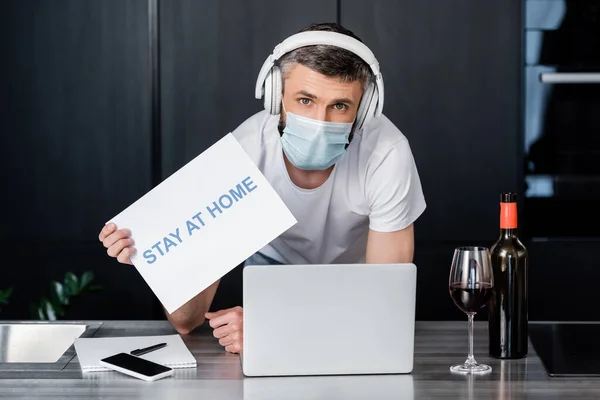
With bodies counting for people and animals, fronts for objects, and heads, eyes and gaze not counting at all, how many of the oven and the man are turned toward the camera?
2

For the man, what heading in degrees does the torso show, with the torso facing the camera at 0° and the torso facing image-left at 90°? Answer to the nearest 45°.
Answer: approximately 0°

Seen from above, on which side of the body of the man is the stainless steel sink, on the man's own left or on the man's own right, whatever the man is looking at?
on the man's own right

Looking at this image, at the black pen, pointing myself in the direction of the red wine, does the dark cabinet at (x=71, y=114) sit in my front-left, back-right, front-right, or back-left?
back-left

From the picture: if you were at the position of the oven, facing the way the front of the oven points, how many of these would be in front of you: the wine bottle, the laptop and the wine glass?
3

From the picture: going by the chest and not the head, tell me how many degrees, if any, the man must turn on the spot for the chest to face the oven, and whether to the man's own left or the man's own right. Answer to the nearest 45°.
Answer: approximately 135° to the man's own left

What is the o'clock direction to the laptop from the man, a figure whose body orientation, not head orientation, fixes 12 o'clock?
The laptop is roughly at 12 o'clock from the man.

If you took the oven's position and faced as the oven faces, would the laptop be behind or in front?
in front

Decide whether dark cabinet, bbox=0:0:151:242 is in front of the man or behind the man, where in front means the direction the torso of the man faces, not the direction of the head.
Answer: behind

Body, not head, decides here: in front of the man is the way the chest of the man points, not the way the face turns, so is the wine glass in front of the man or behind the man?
in front

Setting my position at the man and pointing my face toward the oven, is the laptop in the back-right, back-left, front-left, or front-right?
back-right

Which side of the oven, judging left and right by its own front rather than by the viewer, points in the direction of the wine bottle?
front

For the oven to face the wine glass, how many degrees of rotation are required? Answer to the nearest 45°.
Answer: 0° — it already faces it

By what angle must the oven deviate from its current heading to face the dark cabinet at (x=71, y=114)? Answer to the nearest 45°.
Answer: approximately 90° to its right
